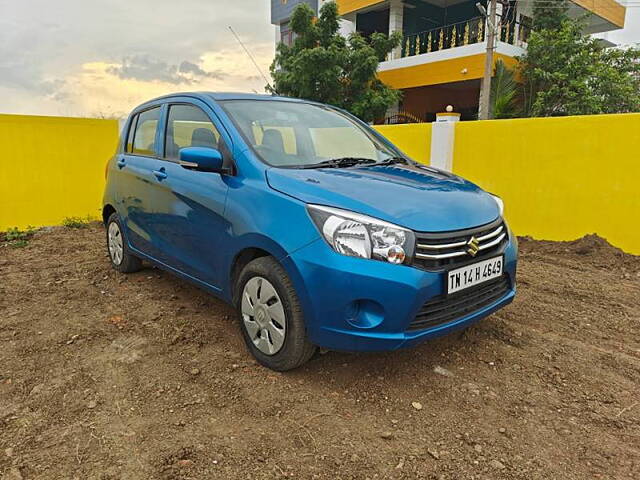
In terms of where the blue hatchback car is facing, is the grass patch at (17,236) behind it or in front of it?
behind

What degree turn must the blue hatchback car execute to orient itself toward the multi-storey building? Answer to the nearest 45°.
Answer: approximately 135° to its left

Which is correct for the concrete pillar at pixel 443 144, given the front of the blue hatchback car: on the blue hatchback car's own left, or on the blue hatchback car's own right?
on the blue hatchback car's own left

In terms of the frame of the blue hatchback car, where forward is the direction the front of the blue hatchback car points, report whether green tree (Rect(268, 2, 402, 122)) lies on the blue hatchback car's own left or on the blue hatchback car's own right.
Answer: on the blue hatchback car's own left

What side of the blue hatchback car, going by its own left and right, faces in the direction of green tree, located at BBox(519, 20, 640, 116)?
left

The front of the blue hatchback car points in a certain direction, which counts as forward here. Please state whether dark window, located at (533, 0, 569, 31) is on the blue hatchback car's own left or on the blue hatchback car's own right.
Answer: on the blue hatchback car's own left

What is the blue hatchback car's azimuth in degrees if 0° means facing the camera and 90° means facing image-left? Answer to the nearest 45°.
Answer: approximately 315°
